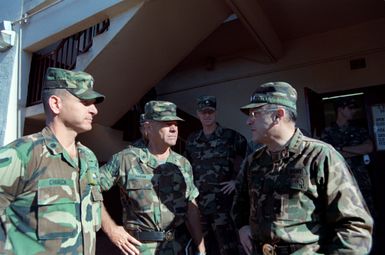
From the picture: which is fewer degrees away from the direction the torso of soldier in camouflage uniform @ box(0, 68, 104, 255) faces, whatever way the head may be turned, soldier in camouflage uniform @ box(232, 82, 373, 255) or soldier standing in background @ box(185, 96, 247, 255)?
the soldier in camouflage uniform

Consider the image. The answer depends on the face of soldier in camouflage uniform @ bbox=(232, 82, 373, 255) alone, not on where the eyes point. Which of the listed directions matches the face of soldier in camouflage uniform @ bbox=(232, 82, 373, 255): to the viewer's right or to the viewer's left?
to the viewer's left

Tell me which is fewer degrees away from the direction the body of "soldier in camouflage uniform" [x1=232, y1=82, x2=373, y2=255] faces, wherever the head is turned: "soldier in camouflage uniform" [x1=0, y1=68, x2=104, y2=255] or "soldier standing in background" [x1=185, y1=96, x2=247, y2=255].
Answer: the soldier in camouflage uniform

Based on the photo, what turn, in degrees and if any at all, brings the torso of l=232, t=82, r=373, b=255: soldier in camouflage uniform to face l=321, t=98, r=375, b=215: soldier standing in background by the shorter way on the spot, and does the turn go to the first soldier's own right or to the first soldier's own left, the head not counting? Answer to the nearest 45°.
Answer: approximately 135° to the first soldier's own right

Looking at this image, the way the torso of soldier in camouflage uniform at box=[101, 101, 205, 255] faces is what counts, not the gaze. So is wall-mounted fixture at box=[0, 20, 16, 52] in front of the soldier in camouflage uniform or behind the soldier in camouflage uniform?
behind

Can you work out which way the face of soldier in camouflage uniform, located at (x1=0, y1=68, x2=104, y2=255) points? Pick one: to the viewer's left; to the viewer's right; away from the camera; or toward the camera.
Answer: to the viewer's right

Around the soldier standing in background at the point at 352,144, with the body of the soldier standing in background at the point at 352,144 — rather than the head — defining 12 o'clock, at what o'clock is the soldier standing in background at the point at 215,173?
the soldier standing in background at the point at 215,173 is roughly at 3 o'clock from the soldier standing in background at the point at 352,144.

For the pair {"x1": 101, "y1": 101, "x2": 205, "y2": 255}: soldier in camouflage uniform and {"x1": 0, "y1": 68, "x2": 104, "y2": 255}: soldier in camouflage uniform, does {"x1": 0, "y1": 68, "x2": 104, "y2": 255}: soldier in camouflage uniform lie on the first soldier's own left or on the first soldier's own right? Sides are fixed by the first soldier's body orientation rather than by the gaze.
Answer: on the first soldier's own right
